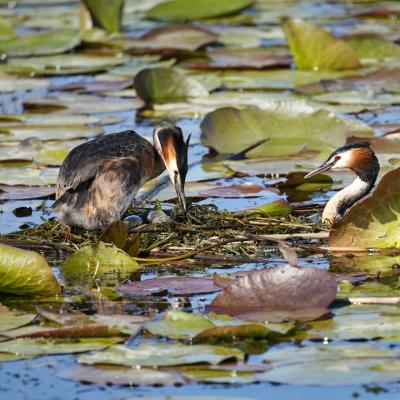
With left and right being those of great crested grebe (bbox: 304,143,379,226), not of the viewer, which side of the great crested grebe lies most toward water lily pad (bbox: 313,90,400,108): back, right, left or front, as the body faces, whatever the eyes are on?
right

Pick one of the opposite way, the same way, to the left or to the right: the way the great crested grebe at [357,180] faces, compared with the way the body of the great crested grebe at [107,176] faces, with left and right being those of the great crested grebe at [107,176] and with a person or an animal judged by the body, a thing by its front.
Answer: the opposite way

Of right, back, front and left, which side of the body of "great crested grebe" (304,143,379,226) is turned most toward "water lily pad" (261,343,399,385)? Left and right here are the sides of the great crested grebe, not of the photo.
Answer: left

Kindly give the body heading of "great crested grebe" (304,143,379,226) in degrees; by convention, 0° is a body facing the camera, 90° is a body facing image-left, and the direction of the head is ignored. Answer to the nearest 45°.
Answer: approximately 90°

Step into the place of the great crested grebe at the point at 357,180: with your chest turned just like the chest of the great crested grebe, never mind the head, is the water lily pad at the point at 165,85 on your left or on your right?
on your right

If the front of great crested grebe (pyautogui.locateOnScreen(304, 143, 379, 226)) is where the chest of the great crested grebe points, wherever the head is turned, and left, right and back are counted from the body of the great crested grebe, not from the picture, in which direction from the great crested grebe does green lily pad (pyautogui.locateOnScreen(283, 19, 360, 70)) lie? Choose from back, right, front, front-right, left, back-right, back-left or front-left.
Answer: right

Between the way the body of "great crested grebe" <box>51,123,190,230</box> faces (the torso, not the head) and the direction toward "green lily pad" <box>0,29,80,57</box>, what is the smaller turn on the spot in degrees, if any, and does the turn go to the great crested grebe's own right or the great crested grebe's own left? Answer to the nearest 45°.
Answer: approximately 90° to the great crested grebe's own left

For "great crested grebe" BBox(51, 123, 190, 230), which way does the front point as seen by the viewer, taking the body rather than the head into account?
to the viewer's right

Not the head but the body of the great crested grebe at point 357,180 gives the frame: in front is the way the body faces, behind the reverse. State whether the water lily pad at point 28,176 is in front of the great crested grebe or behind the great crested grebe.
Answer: in front

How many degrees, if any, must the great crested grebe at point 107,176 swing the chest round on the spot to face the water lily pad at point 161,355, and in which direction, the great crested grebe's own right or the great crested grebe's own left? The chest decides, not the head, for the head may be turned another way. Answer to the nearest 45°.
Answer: approximately 90° to the great crested grebe's own right

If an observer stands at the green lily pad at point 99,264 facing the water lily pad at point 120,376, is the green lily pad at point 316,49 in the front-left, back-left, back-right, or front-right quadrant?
back-left

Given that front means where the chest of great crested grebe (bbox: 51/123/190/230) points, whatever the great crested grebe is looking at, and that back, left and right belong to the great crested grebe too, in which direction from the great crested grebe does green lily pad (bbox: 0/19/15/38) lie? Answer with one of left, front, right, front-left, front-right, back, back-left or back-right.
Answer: left

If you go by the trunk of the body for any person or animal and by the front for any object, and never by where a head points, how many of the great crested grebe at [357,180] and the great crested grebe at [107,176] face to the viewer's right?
1

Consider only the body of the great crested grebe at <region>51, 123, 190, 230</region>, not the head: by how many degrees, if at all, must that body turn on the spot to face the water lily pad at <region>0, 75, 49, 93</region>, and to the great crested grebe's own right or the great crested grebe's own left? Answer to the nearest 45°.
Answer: approximately 90° to the great crested grebe's own left

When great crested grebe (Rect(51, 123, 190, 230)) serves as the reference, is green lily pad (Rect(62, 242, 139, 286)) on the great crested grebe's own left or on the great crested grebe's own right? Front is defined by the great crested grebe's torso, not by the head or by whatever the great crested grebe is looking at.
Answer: on the great crested grebe's own right

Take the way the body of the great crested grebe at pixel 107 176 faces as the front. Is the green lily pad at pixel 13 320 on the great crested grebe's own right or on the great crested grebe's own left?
on the great crested grebe's own right

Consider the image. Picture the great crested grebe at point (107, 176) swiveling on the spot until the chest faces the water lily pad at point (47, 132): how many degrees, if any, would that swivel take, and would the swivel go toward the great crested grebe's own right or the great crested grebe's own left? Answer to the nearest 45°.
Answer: approximately 90° to the great crested grebe's own left
